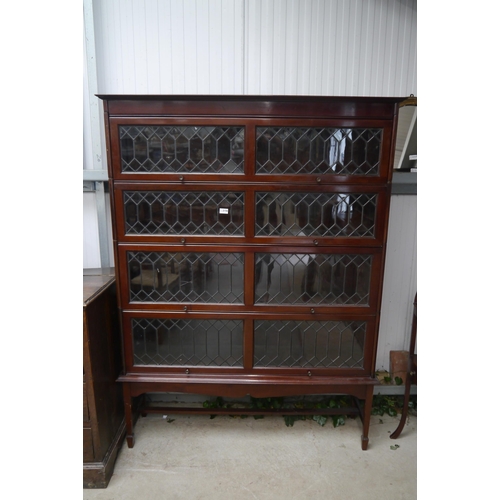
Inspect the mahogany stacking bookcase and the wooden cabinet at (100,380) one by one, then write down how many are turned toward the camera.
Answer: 2

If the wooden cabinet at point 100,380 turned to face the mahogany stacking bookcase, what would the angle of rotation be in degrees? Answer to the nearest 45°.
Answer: approximately 90° to its left

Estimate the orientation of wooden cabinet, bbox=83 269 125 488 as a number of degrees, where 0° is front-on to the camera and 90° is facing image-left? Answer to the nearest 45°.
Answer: approximately 0°

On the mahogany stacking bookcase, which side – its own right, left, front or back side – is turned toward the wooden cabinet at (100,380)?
right
